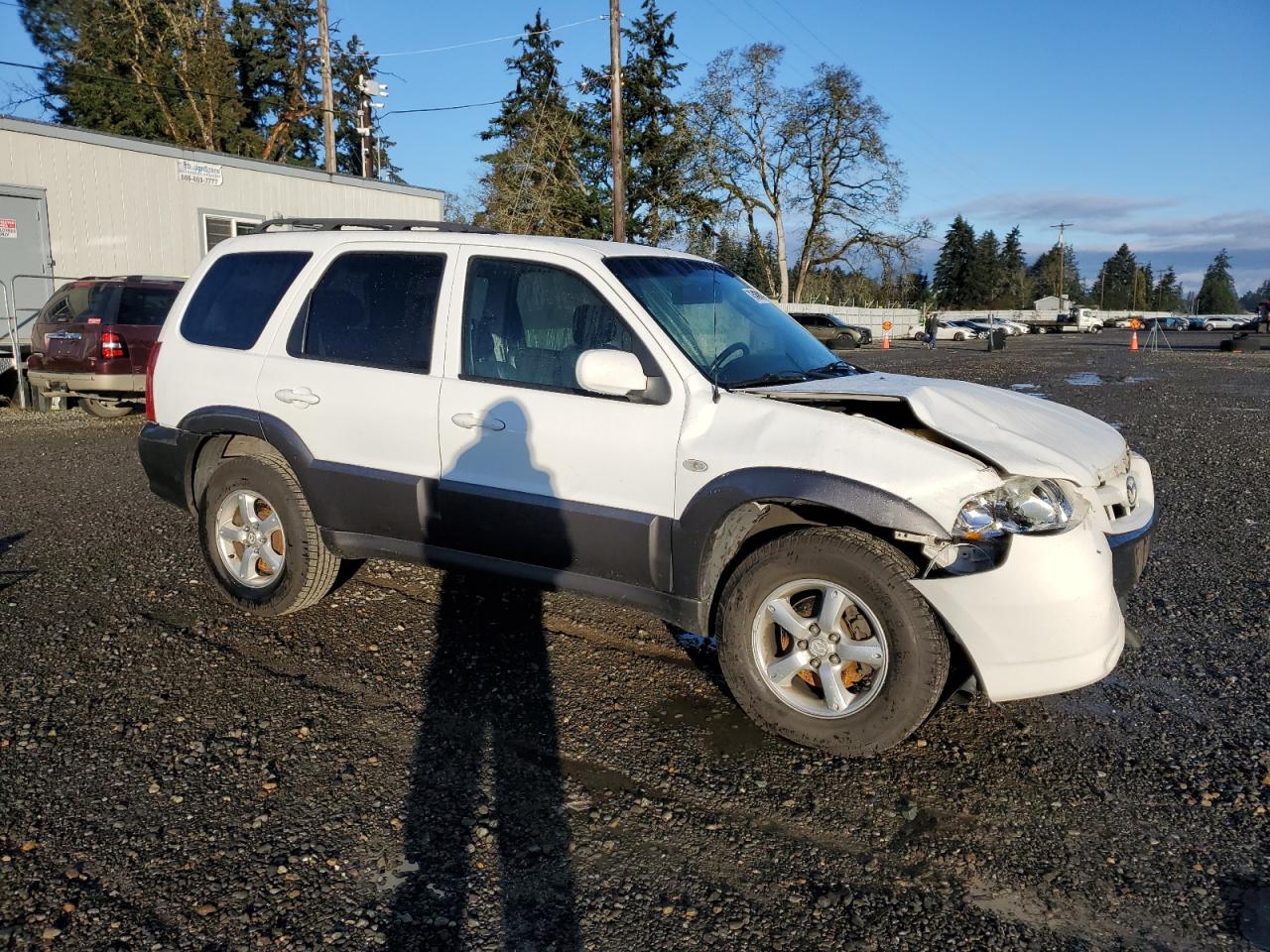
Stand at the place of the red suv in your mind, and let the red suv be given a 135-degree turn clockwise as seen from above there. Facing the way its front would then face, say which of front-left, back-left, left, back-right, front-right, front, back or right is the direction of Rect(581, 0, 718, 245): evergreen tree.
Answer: back-left

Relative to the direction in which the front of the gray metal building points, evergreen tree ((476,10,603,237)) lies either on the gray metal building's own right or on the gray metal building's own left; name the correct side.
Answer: on the gray metal building's own left

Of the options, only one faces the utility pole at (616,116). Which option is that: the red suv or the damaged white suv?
the red suv

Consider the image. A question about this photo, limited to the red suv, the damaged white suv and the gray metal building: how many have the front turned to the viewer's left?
0

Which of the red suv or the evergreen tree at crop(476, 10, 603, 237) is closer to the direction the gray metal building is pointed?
the red suv

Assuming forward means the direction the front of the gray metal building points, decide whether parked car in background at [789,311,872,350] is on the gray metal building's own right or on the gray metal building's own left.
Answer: on the gray metal building's own left

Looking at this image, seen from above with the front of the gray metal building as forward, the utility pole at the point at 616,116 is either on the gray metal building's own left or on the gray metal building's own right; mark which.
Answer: on the gray metal building's own left

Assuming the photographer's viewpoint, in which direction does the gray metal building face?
facing the viewer and to the right of the viewer

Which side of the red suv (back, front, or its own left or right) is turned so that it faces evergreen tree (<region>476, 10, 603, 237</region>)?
front

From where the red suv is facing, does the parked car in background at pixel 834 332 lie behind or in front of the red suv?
in front

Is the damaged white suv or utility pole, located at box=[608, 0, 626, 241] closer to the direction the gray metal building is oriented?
the damaged white suv

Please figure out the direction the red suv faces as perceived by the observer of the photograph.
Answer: facing away from the viewer and to the right of the viewer

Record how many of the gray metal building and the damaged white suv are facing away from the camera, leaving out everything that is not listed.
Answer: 0

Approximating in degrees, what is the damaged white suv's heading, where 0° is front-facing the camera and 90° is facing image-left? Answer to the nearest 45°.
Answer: approximately 315°

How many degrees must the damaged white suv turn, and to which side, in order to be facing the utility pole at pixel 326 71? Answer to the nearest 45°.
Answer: approximately 135° to its left

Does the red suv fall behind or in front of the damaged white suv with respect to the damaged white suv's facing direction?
behind
